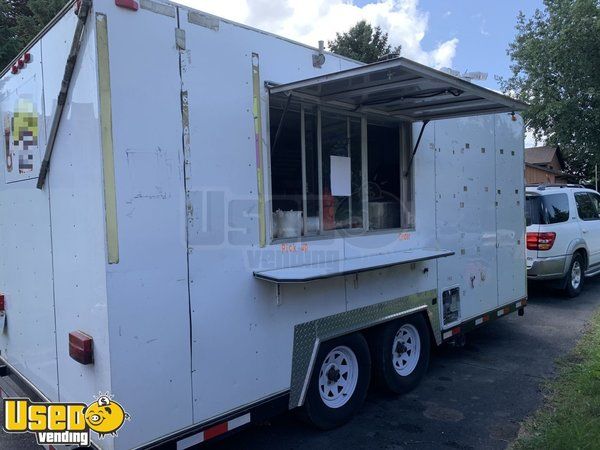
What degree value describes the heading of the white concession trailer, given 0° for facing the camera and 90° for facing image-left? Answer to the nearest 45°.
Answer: approximately 225°

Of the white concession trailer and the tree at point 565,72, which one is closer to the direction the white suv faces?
the tree

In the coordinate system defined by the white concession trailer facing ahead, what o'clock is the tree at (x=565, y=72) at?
The tree is roughly at 12 o'clock from the white concession trailer.

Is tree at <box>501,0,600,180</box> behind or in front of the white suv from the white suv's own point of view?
in front

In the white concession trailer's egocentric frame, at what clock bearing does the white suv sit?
The white suv is roughly at 12 o'clock from the white concession trailer.

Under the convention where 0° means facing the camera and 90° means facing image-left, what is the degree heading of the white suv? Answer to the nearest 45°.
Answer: approximately 225°

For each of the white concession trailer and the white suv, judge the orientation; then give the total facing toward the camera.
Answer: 0

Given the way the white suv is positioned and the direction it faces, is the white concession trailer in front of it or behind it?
behind
